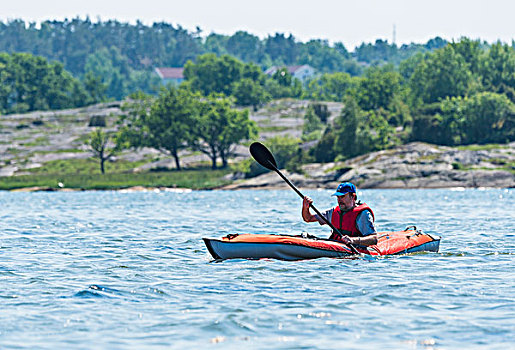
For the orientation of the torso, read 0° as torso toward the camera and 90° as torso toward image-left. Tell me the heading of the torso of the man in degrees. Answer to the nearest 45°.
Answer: approximately 45°

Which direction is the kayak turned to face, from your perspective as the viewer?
facing to the left of the viewer
